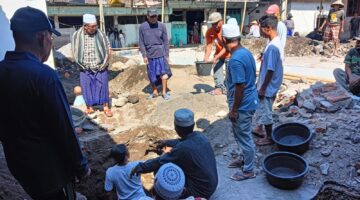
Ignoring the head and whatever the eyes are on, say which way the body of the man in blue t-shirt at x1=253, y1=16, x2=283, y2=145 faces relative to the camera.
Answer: to the viewer's left

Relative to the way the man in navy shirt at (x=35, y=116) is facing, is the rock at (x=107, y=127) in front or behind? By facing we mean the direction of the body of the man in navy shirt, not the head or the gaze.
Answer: in front

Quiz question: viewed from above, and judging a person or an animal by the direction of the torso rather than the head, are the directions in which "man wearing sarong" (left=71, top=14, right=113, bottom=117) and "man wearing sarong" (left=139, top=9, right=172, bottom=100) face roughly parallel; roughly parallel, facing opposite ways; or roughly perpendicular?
roughly parallel

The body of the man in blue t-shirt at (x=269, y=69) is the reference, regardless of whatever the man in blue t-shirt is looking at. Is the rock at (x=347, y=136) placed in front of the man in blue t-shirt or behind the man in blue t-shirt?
behind

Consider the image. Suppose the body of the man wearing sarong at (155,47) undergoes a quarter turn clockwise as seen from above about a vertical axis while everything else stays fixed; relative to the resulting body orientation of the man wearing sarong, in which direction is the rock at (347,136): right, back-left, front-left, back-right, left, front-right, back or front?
back-left

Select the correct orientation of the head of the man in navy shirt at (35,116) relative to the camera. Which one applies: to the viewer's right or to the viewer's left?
to the viewer's right

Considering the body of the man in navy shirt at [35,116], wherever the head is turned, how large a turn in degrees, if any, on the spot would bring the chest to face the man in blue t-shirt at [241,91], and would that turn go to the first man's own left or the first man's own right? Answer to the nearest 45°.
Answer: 0° — they already face them

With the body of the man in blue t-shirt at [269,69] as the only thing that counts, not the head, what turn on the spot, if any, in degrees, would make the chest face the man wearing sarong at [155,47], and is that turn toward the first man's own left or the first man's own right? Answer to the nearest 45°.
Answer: approximately 45° to the first man's own right

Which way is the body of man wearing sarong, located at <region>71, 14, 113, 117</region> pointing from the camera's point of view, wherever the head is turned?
toward the camera

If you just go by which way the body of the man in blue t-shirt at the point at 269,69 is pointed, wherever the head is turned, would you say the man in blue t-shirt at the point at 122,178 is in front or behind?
in front

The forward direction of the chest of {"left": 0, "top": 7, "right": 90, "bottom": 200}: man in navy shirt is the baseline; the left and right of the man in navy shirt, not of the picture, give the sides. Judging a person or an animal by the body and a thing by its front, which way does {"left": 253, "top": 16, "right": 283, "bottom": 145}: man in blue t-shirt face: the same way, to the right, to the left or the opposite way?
to the left

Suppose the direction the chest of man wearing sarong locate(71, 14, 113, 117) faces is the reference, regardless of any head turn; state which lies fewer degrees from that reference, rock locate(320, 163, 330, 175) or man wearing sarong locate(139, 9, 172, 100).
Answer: the rock

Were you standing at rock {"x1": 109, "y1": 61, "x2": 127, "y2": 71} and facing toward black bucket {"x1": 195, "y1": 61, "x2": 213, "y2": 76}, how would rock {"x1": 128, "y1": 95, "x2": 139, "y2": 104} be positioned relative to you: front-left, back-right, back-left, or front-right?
front-right
